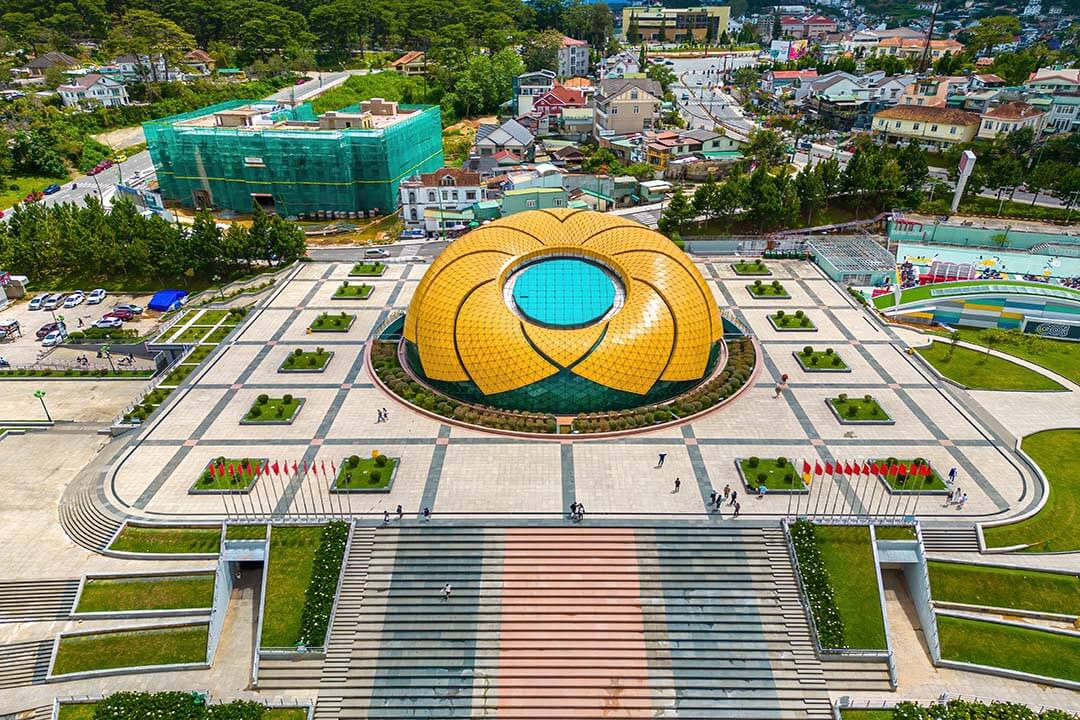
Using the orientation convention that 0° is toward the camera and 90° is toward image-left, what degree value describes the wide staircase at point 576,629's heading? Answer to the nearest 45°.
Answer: approximately 0°

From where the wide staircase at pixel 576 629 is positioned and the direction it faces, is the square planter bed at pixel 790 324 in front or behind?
behind

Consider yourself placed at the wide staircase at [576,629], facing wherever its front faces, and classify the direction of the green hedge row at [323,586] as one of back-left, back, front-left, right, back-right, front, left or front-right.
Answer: right

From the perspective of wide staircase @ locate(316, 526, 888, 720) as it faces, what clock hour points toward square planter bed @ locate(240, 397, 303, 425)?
The square planter bed is roughly at 4 o'clock from the wide staircase.

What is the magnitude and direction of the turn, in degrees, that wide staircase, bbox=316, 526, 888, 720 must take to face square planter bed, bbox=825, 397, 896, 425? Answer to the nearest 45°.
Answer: approximately 135° to its left

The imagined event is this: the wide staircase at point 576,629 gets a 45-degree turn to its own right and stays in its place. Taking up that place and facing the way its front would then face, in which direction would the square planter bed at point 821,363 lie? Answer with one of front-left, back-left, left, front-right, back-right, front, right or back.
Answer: back

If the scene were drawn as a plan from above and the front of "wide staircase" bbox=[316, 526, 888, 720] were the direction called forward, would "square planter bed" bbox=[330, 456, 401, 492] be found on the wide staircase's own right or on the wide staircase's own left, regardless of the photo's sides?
on the wide staircase's own right

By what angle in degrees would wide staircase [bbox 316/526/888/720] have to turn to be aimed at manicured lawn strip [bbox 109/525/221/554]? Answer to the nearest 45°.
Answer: approximately 90° to its right

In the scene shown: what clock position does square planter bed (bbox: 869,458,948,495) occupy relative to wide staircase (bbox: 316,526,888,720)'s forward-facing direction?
The square planter bed is roughly at 8 o'clock from the wide staircase.

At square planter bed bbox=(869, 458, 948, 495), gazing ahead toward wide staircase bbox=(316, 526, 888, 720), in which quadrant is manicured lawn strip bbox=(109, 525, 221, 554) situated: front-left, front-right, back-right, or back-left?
front-right
